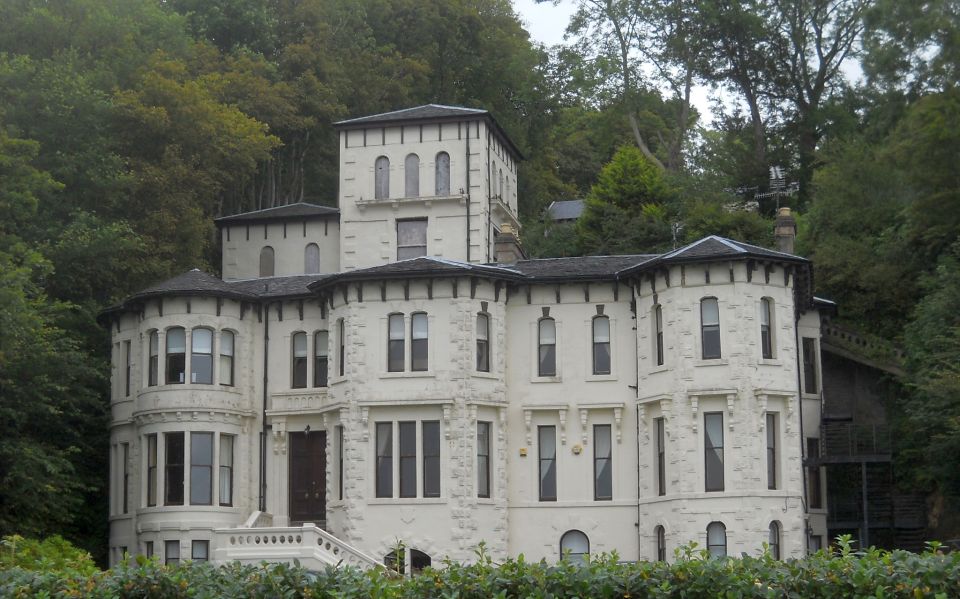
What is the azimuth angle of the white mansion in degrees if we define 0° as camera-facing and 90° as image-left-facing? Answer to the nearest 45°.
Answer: approximately 0°
